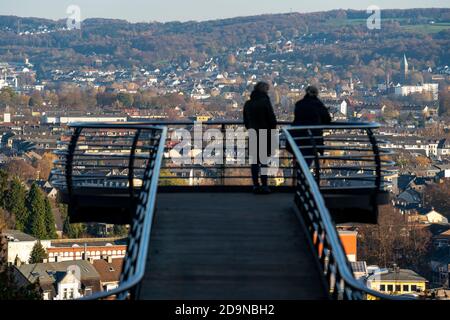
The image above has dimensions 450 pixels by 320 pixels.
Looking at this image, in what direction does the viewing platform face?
away from the camera
